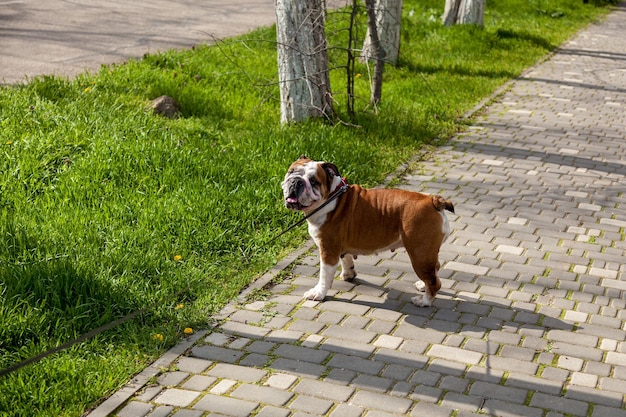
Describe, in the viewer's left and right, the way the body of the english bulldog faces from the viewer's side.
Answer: facing to the left of the viewer

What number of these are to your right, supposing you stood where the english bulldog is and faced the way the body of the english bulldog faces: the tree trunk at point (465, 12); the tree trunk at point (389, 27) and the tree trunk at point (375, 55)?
3

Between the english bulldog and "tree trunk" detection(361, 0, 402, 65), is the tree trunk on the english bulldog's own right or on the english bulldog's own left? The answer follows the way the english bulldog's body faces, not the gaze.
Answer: on the english bulldog's own right

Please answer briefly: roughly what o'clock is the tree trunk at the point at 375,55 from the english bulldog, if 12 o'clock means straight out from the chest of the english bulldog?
The tree trunk is roughly at 3 o'clock from the english bulldog.

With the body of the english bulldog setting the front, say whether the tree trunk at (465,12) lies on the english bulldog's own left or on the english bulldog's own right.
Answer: on the english bulldog's own right

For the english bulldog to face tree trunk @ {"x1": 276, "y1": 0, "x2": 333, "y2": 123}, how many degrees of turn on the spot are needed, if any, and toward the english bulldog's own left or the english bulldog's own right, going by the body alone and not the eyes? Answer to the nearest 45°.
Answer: approximately 90° to the english bulldog's own right

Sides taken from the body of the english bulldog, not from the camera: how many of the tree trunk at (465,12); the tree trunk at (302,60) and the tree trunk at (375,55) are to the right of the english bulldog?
3
